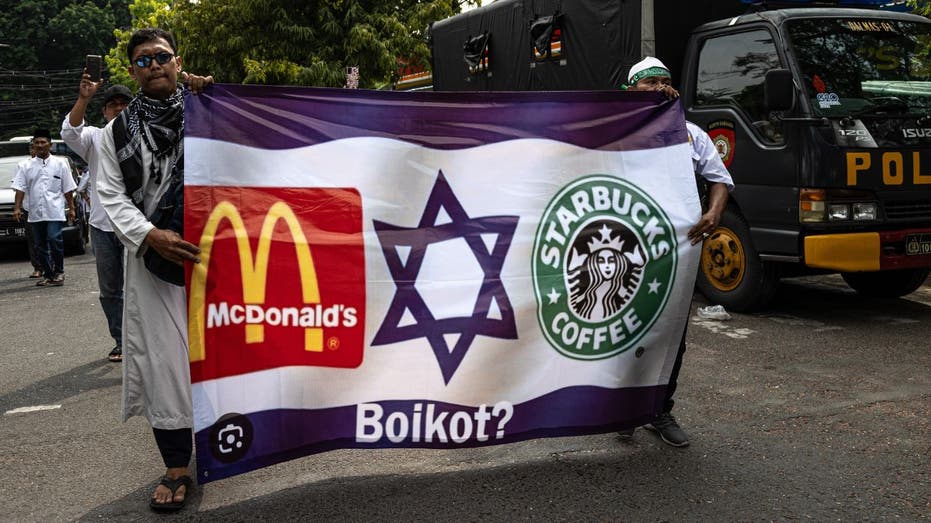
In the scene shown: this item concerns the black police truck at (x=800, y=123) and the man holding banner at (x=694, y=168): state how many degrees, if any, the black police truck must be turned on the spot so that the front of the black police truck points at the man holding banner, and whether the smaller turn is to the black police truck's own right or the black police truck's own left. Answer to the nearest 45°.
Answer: approximately 45° to the black police truck's own right

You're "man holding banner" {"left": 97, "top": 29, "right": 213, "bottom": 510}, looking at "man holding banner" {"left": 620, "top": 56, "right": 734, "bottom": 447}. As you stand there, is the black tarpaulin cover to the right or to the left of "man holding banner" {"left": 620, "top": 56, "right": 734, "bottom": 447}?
left

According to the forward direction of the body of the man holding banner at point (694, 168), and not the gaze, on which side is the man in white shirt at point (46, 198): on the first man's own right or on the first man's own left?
on the first man's own right

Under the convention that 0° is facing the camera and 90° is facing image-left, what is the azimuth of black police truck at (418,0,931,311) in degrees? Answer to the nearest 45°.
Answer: approximately 315°

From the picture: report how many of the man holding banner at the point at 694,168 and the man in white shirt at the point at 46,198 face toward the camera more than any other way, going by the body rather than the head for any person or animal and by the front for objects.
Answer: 2

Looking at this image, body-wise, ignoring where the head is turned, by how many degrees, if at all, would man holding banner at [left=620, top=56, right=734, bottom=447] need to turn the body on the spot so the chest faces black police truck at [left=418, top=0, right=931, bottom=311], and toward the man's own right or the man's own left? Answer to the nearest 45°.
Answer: approximately 180°

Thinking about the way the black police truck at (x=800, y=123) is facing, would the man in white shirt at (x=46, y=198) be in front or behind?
behind

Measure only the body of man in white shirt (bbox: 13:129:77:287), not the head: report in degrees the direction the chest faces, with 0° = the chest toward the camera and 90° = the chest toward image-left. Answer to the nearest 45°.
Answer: approximately 0°
